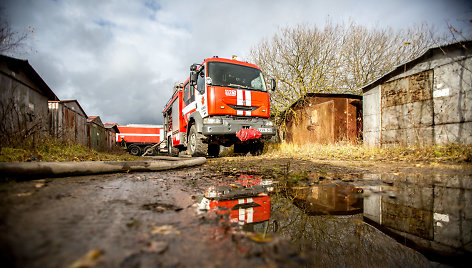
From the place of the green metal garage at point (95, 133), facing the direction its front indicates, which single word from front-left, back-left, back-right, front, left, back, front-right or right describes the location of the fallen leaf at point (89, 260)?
front-right

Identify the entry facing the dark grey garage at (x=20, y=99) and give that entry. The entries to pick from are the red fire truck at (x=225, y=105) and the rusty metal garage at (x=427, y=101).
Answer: the rusty metal garage

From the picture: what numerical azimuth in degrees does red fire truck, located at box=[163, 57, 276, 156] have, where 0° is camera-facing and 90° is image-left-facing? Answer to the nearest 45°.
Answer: approximately 315°

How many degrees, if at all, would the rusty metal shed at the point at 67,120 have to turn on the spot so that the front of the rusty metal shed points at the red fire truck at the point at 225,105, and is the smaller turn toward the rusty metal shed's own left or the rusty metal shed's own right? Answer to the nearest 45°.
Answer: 0° — it already faces it

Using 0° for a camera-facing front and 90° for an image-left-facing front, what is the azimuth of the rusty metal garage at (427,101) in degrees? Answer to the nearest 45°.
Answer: approximately 45°

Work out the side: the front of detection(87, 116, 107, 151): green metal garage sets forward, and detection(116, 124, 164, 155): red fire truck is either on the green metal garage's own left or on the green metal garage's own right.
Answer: on the green metal garage's own left
